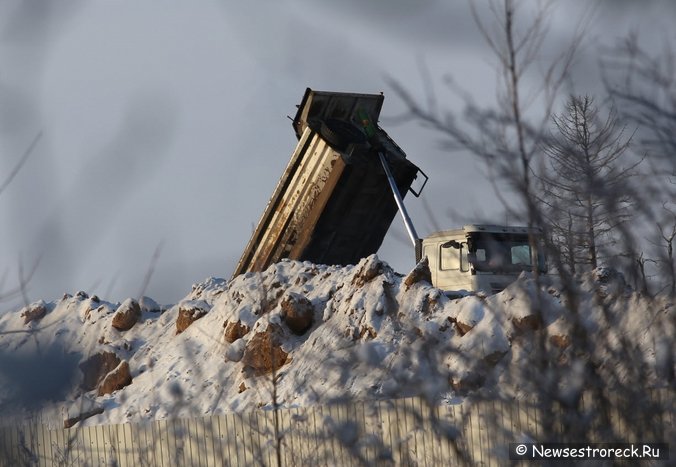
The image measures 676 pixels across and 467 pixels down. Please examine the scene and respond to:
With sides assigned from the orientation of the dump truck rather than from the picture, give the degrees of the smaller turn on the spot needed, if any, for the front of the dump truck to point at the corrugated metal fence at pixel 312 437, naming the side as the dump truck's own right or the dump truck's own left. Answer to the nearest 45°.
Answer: approximately 45° to the dump truck's own right

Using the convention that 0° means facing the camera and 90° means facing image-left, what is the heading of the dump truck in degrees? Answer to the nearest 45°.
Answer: approximately 315°
